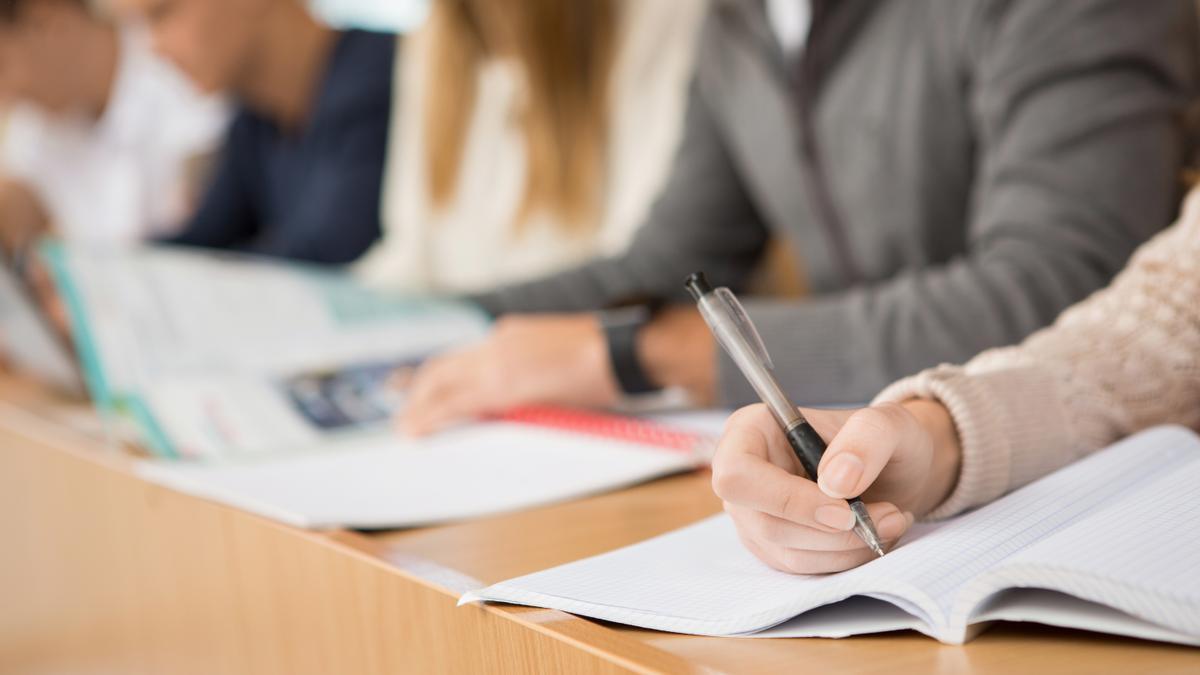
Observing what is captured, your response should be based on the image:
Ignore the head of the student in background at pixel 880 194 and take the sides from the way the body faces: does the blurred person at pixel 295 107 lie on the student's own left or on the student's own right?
on the student's own right

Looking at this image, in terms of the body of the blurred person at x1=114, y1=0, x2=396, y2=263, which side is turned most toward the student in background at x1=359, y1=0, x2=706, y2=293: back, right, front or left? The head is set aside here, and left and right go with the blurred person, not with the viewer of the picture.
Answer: left

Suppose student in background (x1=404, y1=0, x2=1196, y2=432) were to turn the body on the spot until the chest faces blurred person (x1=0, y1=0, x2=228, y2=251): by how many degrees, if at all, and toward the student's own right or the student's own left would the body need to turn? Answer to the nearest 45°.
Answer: approximately 90° to the student's own right

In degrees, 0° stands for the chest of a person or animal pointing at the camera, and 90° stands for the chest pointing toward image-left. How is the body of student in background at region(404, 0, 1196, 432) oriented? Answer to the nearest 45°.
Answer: approximately 45°
